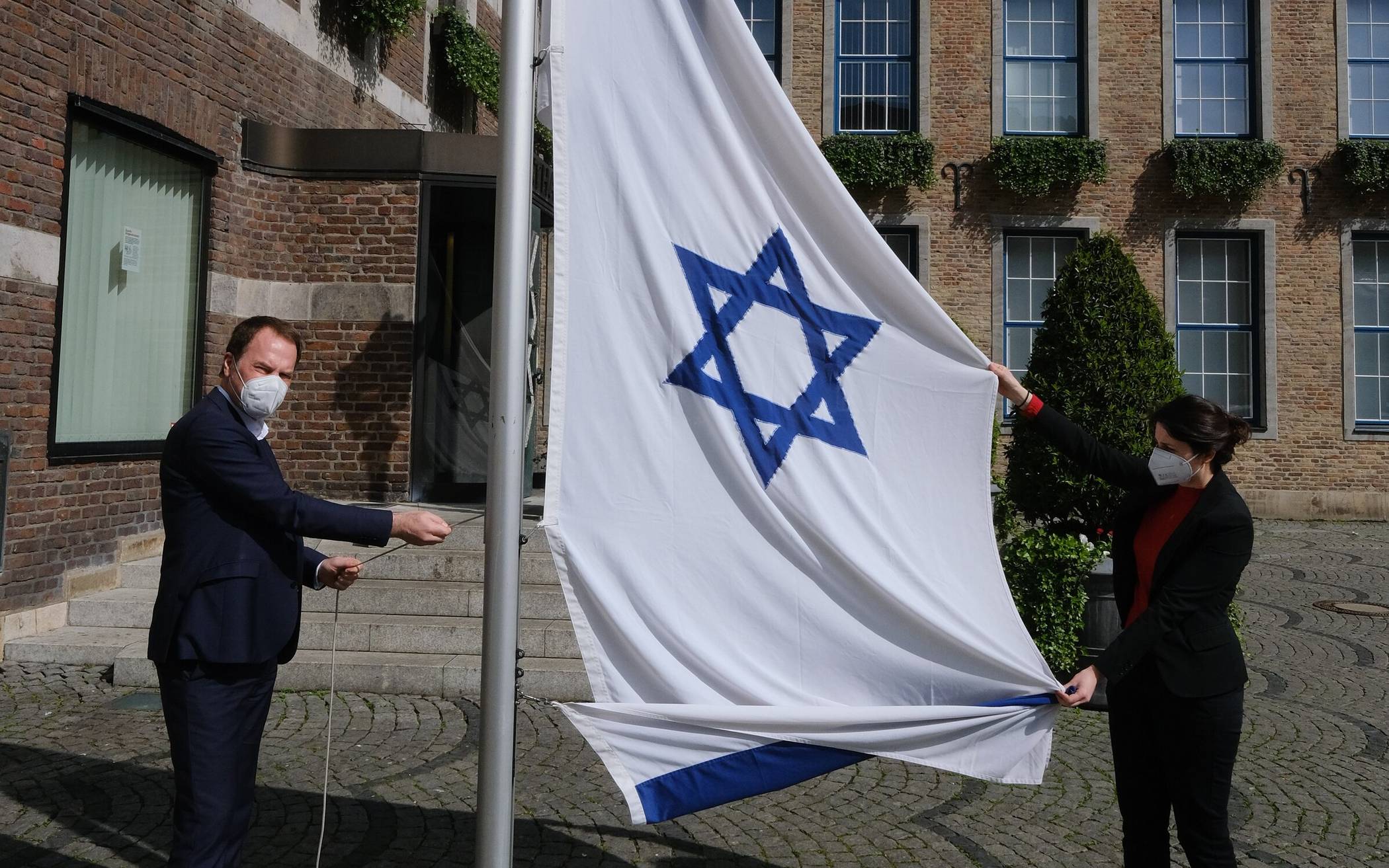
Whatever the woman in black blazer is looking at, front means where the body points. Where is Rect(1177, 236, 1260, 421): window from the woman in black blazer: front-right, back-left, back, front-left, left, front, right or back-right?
back-right

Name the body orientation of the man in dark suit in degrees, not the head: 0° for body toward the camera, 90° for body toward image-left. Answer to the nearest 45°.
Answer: approximately 270°

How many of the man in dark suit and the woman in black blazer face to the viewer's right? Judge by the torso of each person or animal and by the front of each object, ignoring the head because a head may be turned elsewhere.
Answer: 1

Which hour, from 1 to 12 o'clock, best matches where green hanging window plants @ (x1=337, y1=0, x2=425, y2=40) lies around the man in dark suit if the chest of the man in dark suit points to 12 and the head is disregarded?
The green hanging window plants is roughly at 9 o'clock from the man in dark suit.

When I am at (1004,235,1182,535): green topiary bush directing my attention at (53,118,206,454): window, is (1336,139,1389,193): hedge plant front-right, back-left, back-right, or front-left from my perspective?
back-right

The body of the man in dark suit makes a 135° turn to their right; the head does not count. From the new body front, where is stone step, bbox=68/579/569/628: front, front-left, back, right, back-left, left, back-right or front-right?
back-right

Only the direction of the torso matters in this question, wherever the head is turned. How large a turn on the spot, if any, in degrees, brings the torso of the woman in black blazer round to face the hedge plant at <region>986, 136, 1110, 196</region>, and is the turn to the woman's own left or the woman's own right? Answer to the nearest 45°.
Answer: approximately 135° to the woman's own right

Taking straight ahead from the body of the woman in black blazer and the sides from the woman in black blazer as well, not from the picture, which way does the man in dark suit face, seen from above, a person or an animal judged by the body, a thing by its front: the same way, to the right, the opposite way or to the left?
the opposite way
